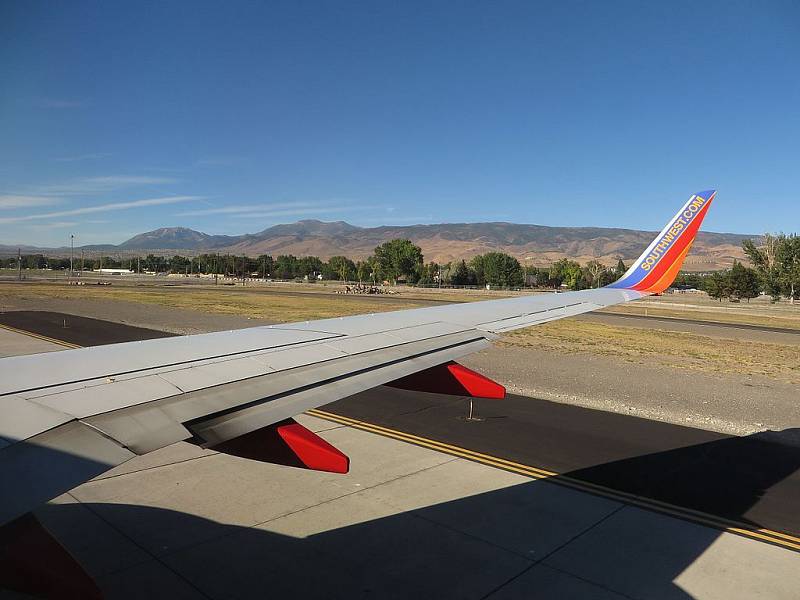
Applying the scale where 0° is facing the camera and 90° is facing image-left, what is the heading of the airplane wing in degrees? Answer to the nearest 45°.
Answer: approximately 135°
